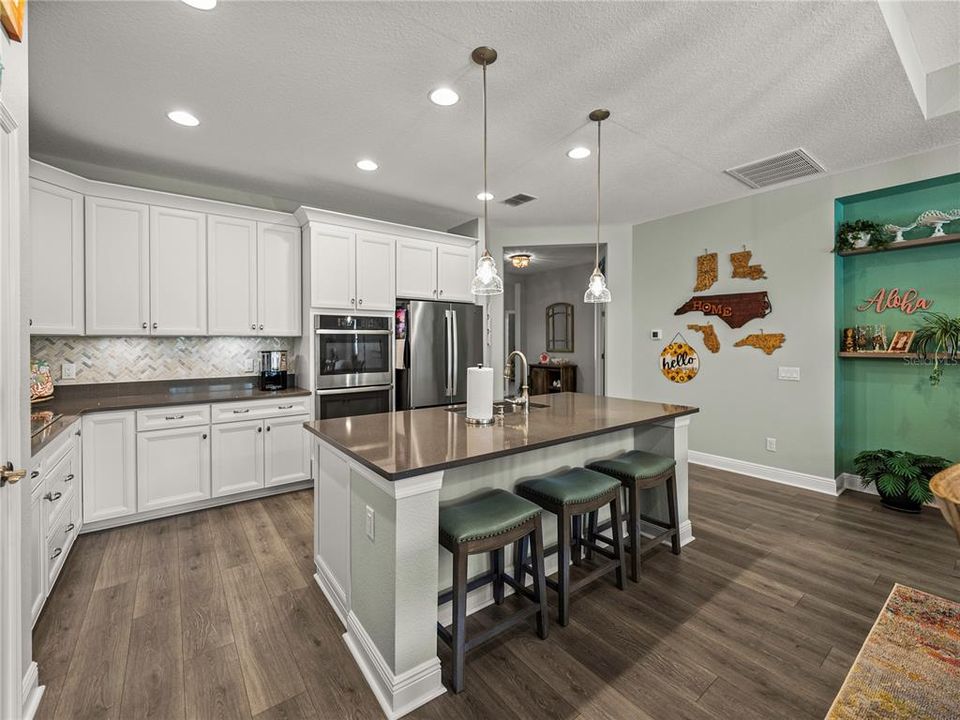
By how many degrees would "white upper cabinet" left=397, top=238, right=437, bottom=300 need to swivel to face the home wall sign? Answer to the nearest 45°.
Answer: approximately 45° to its left

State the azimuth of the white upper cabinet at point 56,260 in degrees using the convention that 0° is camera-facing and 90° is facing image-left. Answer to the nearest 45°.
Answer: approximately 315°

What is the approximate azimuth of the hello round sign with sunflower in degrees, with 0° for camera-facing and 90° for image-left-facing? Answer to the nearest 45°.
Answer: approximately 0°

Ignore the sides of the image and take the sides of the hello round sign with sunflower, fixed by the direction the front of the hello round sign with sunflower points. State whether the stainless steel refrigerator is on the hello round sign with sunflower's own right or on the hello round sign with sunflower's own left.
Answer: on the hello round sign with sunflower's own right

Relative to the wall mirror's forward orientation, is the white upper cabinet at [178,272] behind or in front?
in front

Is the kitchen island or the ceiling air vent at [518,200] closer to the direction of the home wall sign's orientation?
the kitchen island

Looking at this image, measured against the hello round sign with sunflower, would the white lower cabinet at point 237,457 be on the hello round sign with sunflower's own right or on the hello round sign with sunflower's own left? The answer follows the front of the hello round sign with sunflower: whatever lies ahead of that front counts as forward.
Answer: on the hello round sign with sunflower's own right

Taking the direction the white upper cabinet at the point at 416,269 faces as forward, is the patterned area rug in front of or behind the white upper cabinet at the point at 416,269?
in front

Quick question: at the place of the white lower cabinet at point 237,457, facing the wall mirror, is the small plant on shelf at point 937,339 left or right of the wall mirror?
right
